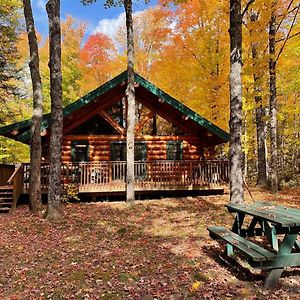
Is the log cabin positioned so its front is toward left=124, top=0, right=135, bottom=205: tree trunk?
yes

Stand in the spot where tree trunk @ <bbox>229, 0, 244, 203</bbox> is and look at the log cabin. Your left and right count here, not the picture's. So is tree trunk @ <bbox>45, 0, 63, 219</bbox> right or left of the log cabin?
left

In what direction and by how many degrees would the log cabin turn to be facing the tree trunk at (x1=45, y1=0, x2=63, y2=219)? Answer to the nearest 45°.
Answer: approximately 45° to its right

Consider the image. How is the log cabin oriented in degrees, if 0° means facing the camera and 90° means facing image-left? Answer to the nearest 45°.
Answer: approximately 0°

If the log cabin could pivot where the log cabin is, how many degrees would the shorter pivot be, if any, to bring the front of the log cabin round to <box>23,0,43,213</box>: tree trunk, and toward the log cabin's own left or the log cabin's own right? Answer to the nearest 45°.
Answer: approximately 45° to the log cabin's own right
